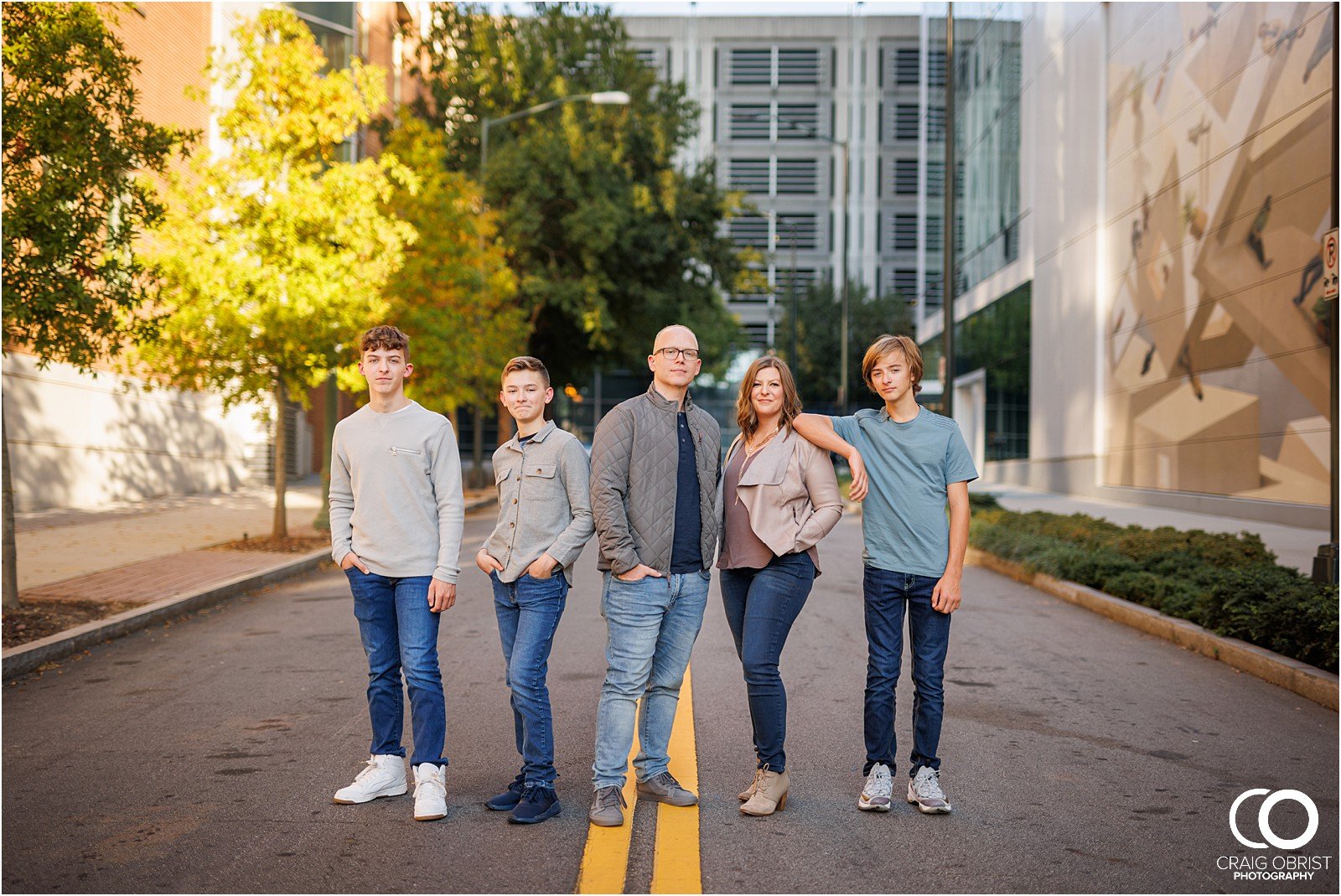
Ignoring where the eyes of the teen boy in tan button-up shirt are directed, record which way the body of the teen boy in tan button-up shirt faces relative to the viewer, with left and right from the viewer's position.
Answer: facing the viewer and to the left of the viewer

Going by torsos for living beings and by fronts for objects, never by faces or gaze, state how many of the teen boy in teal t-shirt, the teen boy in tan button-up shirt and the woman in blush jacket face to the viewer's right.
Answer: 0

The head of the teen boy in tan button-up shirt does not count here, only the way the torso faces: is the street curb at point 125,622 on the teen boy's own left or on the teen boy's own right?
on the teen boy's own right

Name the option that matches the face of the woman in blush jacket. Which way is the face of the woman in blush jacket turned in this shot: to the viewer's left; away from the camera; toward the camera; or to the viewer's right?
toward the camera

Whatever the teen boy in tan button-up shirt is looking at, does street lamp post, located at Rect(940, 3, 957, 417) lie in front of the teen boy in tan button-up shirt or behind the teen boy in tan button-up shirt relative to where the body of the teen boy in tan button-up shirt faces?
behind

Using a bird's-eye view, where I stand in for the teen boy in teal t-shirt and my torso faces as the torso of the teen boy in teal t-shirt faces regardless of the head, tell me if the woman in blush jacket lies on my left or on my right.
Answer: on my right

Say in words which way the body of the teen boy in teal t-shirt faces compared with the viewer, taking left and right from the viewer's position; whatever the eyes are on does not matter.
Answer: facing the viewer

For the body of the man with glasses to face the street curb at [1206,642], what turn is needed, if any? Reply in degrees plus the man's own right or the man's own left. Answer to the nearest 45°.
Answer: approximately 90° to the man's own left

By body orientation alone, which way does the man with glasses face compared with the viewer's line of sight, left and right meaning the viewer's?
facing the viewer and to the right of the viewer

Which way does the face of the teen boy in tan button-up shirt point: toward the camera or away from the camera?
toward the camera

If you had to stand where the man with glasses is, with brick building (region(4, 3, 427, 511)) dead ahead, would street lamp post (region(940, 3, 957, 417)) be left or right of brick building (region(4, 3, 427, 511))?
right
